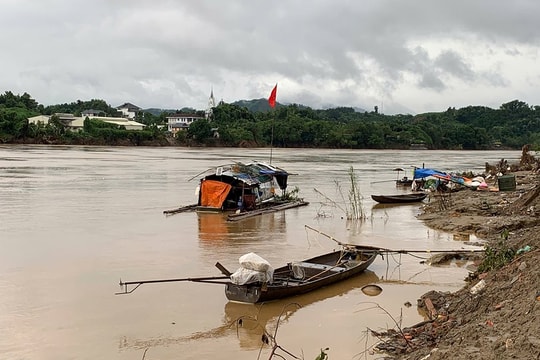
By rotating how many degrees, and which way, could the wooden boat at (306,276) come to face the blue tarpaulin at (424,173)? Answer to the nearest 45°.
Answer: approximately 45° to its left

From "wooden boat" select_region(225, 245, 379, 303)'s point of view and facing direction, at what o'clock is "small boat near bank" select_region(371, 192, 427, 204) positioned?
The small boat near bank is roughly at 11 o'clock from the wooden boat.

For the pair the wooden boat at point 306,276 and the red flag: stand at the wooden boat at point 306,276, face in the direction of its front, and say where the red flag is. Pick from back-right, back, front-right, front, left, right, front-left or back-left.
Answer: front-left

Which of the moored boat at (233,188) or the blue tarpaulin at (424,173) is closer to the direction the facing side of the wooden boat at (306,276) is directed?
the blue tarpaulin

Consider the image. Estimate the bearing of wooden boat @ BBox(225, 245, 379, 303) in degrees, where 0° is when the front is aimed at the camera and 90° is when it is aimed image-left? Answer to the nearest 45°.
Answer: approximately 225°

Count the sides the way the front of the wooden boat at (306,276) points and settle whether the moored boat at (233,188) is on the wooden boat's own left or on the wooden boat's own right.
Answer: on the wooden boat's own left
